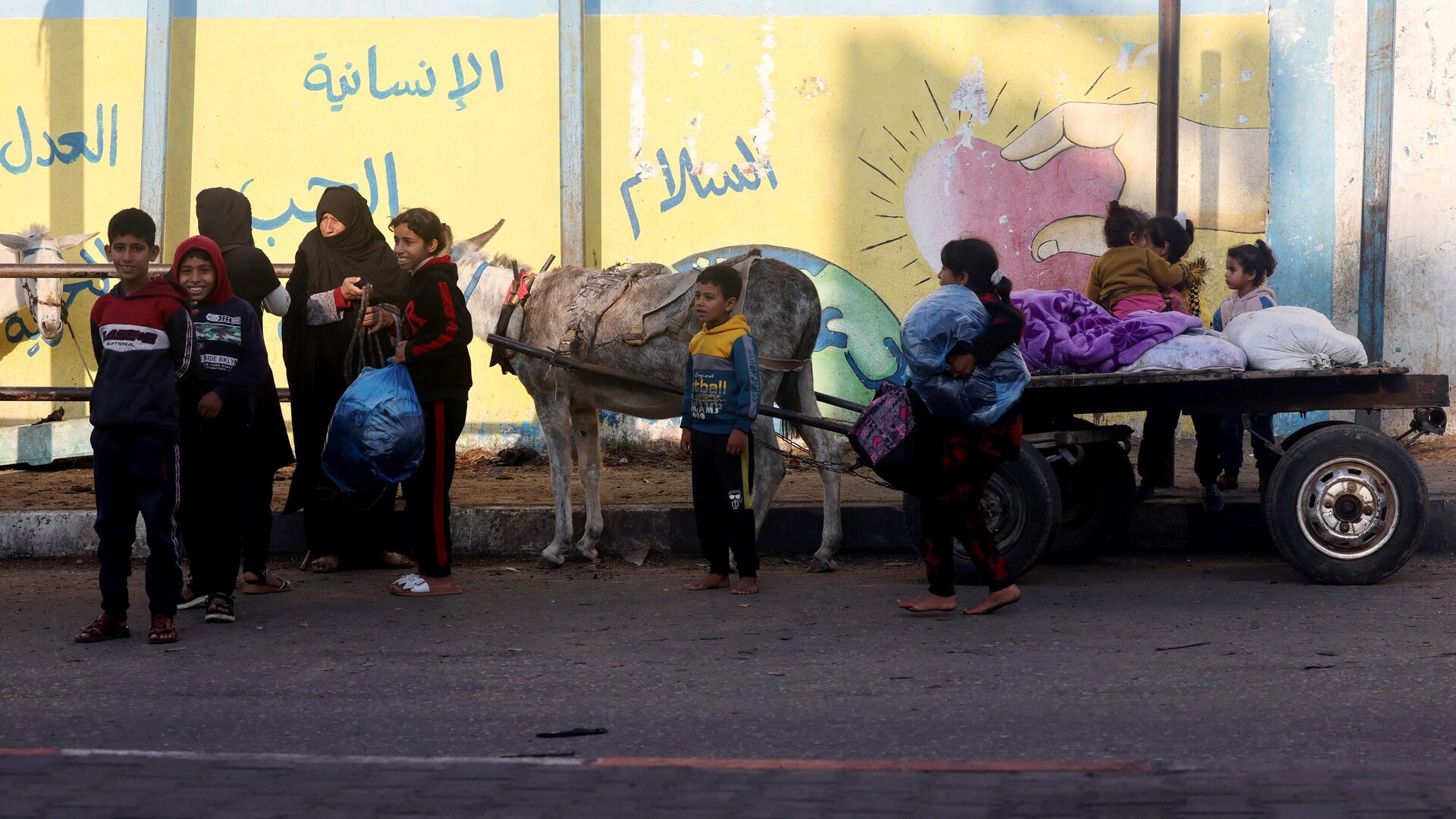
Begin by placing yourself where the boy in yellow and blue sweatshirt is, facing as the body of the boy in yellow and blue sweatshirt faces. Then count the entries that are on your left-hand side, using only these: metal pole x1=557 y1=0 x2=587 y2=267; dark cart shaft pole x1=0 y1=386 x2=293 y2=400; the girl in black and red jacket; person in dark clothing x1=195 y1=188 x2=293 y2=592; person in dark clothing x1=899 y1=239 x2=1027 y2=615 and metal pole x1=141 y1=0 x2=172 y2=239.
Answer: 1

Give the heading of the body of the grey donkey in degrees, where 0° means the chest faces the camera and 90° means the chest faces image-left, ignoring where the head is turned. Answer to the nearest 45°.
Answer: approximately 90°

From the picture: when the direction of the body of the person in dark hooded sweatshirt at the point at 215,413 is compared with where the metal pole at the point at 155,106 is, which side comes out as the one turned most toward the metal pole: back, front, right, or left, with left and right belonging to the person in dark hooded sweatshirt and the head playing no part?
back

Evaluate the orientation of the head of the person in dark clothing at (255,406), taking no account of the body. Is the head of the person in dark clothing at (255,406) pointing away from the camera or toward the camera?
away from the camera

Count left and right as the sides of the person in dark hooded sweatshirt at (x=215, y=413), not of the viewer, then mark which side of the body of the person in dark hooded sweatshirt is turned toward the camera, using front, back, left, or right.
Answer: front

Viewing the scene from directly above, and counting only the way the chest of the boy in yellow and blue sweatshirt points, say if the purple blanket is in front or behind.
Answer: behind

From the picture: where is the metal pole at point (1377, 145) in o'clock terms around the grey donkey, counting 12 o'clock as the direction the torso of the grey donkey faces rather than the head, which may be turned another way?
The metal pole is roughly at 5 o'clock from the grey donkey.

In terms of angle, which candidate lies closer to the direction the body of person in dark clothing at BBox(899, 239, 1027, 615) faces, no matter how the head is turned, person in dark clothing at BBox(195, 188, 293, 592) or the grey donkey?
the person in dark clothing

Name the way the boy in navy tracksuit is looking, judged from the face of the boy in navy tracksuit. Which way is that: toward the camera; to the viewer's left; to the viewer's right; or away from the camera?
toward the camera

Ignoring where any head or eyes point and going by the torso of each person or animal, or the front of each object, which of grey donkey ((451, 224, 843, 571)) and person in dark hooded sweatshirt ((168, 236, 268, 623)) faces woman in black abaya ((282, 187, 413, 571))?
the grey donkey

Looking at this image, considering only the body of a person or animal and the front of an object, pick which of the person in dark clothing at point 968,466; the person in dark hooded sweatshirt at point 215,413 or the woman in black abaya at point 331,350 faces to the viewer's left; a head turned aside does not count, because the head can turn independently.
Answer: the person in dark clothing

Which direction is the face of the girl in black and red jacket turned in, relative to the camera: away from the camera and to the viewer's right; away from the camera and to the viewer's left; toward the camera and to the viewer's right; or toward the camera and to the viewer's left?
toward the camera and to the viewer's left
